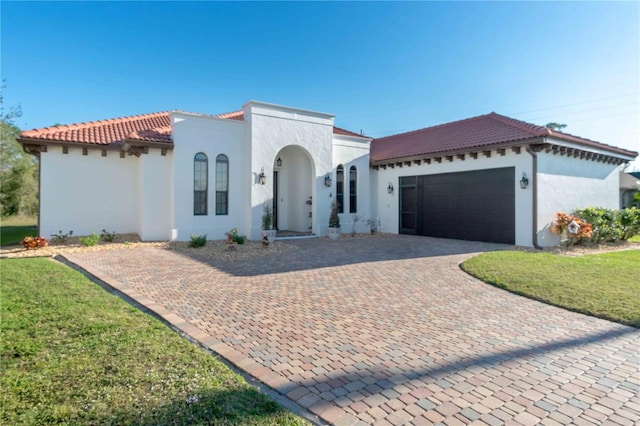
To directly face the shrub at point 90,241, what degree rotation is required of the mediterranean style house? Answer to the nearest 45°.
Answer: approximately 135° to its right

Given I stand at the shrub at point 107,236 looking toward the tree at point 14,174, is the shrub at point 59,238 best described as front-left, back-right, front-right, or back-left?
front-left

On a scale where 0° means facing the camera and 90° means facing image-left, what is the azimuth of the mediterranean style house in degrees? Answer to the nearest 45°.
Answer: approximately 315°

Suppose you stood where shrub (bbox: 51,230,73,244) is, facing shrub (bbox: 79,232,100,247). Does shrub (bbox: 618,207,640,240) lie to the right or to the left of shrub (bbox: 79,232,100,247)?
left

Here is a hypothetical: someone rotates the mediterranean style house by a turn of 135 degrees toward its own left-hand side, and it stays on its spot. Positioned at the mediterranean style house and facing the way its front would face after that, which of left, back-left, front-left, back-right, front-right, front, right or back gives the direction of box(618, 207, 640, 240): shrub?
right
